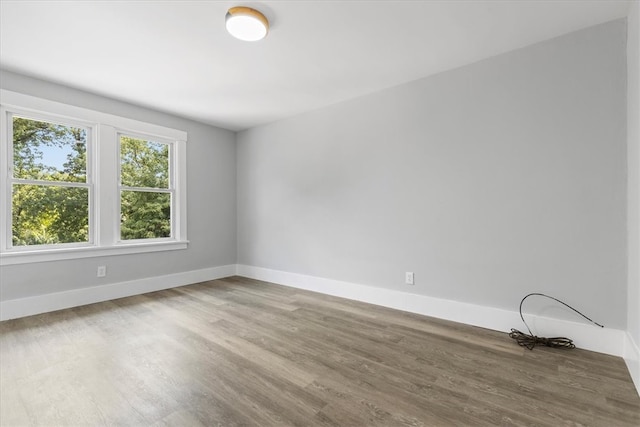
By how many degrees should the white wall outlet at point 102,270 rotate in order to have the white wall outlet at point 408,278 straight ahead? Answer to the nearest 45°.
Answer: approximately 45° to its left

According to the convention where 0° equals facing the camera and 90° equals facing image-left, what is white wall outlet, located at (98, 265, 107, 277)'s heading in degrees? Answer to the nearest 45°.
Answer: approximately 0°

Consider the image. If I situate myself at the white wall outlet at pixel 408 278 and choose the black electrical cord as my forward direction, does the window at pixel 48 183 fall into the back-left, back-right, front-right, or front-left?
back-right
